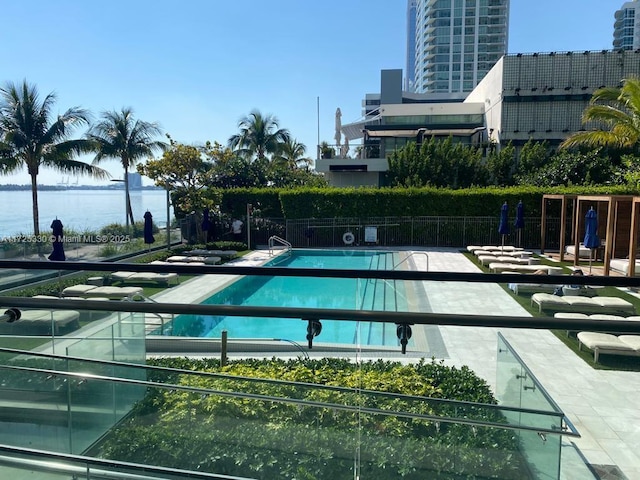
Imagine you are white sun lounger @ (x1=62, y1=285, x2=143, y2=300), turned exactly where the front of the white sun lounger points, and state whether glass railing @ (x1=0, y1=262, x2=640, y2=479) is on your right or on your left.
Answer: on your right

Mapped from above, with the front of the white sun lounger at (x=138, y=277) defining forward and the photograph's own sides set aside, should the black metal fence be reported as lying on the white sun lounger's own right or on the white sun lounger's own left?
on the white sun lounger's own left

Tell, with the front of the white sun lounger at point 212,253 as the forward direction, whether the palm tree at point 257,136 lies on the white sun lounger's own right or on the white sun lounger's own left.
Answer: on the white sun lounger's own left

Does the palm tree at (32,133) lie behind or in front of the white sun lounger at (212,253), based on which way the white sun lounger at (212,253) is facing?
behind

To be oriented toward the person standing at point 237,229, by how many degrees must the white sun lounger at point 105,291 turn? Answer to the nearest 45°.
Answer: approximately 90° to its left

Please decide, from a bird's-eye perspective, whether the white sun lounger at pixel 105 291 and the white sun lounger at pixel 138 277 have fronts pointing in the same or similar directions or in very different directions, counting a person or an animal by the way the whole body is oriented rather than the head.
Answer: same or similar directions

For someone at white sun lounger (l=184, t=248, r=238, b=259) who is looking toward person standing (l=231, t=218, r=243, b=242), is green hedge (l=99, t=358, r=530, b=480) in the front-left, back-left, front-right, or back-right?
back-right

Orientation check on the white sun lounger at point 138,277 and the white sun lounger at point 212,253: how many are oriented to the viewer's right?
2

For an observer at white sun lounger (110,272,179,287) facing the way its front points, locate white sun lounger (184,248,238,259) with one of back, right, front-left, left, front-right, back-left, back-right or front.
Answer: left

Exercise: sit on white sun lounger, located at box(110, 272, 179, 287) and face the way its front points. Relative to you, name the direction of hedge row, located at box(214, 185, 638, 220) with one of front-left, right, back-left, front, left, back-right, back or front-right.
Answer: front-left

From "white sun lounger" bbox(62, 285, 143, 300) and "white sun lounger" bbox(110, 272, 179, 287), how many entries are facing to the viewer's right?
2

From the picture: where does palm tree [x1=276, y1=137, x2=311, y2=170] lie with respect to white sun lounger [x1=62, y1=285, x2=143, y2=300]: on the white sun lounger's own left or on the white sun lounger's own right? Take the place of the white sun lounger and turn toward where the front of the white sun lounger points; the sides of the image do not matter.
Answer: on the white sun lounger's own left

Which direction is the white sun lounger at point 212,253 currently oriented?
to the viewer's right

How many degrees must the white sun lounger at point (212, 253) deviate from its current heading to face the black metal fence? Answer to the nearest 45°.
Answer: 0° — it already faces it

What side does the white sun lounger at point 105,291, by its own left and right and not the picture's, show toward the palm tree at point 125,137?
left

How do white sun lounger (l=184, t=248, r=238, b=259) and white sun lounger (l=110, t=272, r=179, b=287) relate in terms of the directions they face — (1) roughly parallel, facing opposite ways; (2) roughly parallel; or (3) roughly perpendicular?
roughly parallel

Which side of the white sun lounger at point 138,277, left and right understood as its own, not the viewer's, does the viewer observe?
right

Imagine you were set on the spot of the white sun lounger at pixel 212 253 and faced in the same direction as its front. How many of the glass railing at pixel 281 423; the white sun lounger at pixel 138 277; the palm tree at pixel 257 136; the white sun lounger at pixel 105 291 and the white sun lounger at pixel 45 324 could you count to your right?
4

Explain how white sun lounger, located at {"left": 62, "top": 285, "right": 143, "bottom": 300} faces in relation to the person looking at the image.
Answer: facing to the right of the viewer

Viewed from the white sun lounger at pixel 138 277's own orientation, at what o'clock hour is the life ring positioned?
The life ring is roughly at 10 o'clock from the white sun lounger.

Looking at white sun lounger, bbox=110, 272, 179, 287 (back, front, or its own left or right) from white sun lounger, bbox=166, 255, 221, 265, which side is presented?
left

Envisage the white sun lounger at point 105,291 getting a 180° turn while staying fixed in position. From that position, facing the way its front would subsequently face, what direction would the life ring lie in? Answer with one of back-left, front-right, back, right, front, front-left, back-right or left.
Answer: back-right
